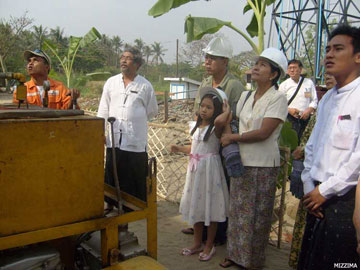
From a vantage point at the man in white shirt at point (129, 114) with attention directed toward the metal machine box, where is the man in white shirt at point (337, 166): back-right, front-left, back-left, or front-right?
front-left

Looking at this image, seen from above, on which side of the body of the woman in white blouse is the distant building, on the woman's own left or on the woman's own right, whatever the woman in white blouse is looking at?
on the woman's own right

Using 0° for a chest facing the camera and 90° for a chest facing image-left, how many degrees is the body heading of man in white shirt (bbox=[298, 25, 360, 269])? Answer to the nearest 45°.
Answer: approximately 45°

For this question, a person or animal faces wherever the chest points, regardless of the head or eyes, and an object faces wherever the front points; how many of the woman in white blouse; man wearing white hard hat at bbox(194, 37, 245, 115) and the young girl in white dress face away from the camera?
0

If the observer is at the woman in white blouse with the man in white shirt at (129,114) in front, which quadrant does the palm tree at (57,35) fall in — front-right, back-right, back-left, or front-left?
front-right

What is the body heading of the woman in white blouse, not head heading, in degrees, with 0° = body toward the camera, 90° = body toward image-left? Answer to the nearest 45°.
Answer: approximately 45°

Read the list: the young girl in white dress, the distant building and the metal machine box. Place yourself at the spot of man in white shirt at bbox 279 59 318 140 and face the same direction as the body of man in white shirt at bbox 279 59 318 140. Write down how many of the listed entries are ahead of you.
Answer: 2

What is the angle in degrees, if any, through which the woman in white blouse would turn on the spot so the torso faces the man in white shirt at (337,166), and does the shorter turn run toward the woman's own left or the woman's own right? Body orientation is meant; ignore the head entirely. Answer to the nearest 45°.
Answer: approximately 90° to the woman's own left

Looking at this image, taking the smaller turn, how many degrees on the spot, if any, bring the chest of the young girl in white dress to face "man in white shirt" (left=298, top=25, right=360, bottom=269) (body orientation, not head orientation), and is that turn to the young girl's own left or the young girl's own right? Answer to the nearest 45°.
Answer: approximately 90° to the young girl's own left

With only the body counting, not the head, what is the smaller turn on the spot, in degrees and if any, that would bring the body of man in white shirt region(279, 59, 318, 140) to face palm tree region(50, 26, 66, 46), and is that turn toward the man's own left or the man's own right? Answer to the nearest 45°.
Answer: approximately 135° to the man's own right

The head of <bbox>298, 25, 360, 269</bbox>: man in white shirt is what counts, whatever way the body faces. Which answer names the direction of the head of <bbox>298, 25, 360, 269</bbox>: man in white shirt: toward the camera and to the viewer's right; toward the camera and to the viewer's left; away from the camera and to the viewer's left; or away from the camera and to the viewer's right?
toward the camera and to the viewer's left

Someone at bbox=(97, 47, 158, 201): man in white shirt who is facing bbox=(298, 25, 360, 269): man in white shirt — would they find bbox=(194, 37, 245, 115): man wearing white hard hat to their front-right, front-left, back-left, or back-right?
front-left

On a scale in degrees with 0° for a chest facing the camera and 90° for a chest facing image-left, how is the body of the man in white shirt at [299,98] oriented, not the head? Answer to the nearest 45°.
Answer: approximately 0°

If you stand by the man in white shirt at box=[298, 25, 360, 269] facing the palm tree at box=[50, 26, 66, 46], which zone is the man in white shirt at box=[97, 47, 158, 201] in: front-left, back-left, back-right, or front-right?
front-left

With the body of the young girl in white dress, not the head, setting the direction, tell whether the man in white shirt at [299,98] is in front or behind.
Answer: behind
